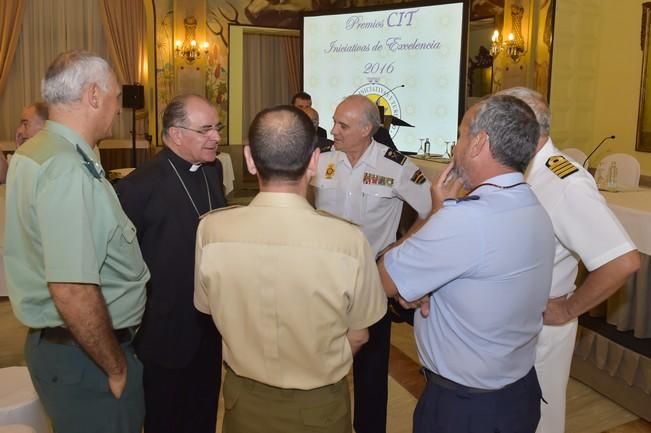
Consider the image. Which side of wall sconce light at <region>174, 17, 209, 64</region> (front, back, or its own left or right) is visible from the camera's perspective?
front

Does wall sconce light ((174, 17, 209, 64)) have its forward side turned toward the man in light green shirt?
yes

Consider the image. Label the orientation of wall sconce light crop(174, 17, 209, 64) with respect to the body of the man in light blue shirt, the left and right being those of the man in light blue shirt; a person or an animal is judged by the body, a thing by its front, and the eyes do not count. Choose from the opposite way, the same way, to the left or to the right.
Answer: the opposite way

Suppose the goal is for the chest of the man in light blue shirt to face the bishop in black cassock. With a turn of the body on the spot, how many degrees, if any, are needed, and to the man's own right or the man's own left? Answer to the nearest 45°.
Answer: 0° — they already face them

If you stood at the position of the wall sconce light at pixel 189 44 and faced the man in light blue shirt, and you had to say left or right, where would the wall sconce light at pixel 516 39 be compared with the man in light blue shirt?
left

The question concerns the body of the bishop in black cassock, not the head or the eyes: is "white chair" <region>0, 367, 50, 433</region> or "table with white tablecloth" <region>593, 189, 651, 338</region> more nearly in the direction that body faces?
the table with white tablecloth

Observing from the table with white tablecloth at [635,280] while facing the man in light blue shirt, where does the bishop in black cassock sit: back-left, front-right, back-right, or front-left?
front-right

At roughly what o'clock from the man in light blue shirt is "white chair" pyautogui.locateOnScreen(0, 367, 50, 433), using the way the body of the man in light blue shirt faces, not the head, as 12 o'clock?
The white chair is roughly at 11 o'clock from the man in light blue shirt.

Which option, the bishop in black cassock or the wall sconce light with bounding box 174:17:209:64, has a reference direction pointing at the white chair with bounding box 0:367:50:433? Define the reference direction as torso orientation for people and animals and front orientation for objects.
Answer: the wall sconce light

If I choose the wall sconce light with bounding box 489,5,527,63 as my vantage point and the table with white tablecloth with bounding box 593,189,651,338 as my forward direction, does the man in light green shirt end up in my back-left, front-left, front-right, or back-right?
front-right

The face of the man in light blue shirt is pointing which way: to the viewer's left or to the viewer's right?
to the viewer's left

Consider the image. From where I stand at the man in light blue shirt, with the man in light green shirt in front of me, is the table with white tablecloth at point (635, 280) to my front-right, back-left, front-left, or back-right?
back-right

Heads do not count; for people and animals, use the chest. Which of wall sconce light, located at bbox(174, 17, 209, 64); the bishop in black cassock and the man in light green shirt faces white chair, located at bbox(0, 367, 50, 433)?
the wall sconce light
